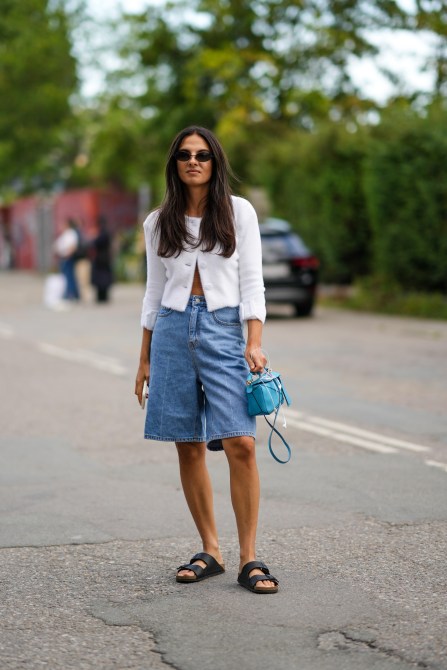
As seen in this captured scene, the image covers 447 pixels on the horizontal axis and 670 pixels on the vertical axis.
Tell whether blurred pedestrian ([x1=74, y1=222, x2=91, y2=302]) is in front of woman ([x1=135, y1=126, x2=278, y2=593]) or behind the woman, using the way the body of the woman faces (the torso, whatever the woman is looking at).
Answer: behind

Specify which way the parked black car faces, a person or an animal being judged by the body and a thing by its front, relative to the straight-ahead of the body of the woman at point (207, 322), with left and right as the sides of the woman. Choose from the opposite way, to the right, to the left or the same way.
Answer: the opposite way

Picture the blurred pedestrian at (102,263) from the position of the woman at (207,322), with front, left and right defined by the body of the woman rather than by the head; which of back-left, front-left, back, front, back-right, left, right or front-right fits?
back

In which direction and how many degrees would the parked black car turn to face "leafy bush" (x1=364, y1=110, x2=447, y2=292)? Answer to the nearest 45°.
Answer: approximately 90° to its right

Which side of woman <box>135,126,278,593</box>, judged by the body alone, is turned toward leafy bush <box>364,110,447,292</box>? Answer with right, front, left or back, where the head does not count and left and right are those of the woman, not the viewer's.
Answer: back

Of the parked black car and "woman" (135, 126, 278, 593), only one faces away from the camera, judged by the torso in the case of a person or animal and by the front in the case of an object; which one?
the parked black car

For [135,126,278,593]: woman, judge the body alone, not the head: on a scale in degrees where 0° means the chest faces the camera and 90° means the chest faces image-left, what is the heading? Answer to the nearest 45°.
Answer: approximately 0°

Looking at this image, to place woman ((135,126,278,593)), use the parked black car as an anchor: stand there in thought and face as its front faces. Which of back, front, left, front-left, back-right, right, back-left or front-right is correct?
back

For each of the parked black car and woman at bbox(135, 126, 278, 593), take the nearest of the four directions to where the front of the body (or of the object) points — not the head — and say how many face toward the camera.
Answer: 1

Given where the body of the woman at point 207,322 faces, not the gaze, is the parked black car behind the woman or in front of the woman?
behind

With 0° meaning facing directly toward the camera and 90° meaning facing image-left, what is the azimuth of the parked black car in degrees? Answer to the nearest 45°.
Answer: approximately 180°

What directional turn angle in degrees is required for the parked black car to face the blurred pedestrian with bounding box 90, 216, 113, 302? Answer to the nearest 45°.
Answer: approximately 45° to its left
